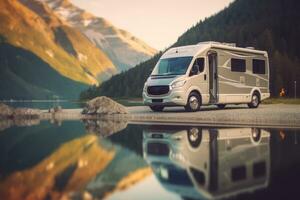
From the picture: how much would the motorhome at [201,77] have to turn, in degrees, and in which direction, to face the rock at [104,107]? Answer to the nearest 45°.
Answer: approximately 45° to its right

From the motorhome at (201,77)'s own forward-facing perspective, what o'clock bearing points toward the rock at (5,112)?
The rock is roughly at 1 o'clock from the motorhome.

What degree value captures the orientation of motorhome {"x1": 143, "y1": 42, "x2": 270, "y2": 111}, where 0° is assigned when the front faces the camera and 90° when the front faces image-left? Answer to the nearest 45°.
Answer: approximately 45°
